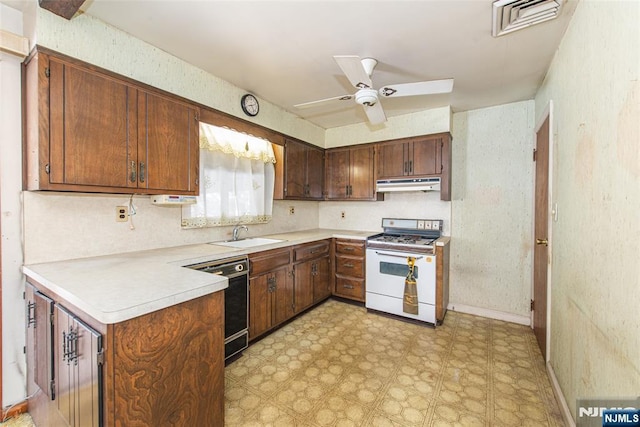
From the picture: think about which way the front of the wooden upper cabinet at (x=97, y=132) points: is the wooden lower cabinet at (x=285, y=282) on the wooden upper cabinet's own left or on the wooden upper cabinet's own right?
on the wooden upper cabinet's own left

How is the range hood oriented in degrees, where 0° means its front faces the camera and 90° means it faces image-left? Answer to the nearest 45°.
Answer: approximately 0°

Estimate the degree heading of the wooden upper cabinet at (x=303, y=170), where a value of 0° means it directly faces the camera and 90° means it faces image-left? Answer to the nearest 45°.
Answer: approximately 315°

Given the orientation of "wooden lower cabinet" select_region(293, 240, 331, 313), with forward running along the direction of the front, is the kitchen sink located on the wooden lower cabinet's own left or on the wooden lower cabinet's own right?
on the wooden lower cabinet's own right

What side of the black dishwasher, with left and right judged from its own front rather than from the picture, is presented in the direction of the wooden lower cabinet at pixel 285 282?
left

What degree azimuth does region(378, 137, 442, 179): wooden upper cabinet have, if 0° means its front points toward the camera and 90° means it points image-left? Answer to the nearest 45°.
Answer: approximately 0°

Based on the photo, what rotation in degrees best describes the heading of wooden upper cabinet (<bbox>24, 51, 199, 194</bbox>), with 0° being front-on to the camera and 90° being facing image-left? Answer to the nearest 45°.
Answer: approximately 315°

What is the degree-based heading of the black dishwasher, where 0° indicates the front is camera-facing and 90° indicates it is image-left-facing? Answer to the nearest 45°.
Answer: approximately 315°
